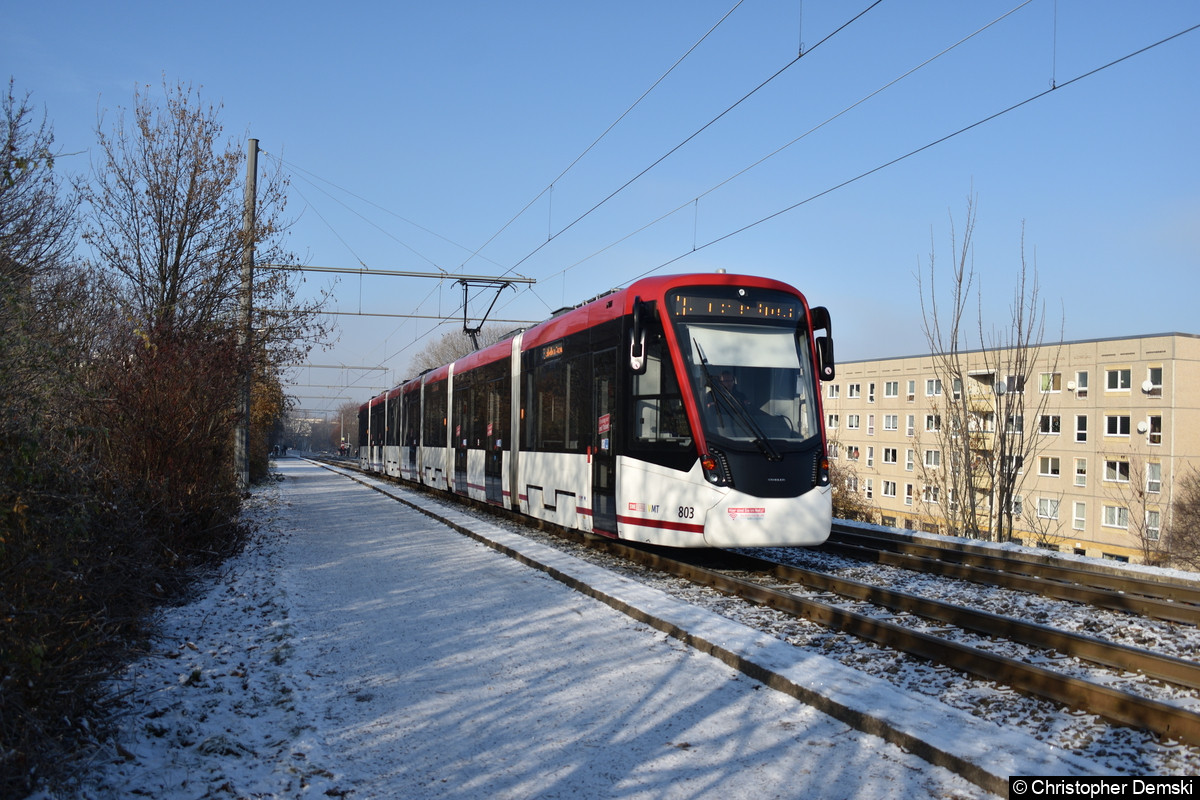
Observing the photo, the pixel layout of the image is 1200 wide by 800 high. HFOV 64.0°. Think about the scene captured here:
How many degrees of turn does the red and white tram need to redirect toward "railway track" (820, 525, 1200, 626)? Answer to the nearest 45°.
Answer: approximately 45° to its left

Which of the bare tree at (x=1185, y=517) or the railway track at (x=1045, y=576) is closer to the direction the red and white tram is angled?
the railway track

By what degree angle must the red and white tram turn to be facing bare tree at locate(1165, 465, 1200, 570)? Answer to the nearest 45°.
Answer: approximately 90° to its left

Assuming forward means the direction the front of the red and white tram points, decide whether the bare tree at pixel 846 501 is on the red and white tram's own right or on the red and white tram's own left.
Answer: on the red and white tram's own left

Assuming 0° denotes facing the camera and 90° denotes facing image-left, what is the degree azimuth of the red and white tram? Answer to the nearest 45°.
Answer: approximately 315°
